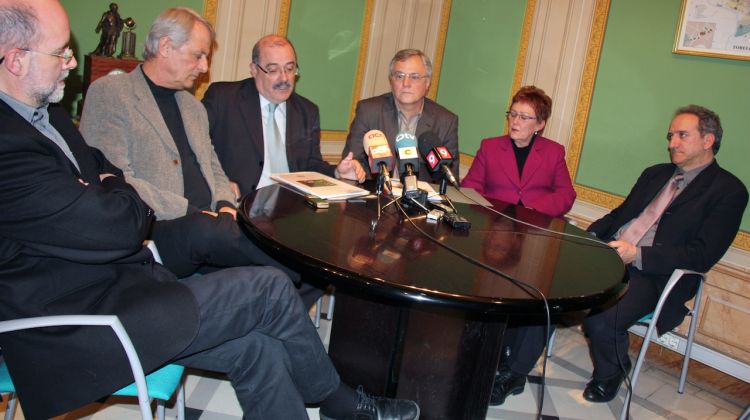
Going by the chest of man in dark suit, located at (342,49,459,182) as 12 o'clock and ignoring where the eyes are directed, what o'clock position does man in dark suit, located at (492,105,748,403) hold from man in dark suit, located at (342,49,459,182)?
man in dark suit, located at (492,105,748,403) is roughly at 10 o'clock from man in dark suit, located at (342,49,459,182).

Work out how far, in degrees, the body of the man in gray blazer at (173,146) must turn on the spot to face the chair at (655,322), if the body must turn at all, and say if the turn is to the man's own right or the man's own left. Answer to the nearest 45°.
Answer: approximately 45° to the man's own left

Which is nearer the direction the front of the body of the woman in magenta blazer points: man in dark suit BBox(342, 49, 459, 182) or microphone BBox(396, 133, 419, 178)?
the microphone

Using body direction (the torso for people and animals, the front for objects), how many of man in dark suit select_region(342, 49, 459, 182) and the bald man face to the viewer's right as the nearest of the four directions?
1

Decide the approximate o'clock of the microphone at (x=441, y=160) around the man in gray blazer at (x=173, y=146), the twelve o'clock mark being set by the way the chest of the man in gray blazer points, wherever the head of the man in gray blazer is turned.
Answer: The microphone is roughly at 11 o'clock from the man in gray blazer.

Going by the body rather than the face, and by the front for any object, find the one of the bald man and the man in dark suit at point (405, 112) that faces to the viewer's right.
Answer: the bald man

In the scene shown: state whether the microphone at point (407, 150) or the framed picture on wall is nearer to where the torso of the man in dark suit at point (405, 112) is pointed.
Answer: the microphone

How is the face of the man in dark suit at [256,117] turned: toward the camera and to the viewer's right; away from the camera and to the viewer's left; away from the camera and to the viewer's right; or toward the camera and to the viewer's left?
toward the camera and to the viewer's right

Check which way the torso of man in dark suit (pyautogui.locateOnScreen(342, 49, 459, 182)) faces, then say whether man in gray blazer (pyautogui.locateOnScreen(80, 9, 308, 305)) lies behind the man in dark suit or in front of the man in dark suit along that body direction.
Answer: in front

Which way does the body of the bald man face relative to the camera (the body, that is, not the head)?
to the viewer's right

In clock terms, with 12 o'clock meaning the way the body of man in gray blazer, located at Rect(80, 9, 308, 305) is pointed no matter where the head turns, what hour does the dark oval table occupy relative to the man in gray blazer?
The dark oval table is roughly at 12 o'clock from the man in gray blazer.

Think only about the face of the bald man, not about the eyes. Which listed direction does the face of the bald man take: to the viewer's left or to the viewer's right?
to the viewer's right
